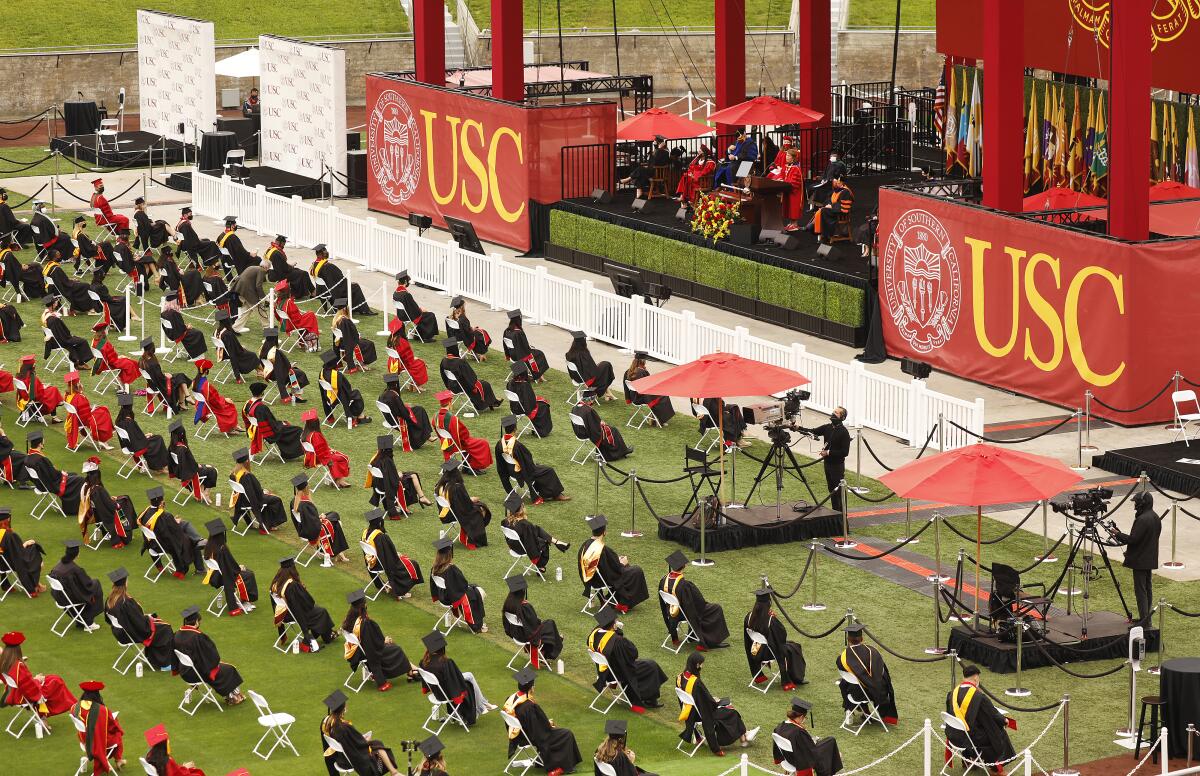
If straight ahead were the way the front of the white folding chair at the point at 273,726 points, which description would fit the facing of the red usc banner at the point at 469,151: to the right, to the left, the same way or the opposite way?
the opposite way

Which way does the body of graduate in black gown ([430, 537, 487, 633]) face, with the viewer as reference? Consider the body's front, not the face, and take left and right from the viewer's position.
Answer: facing away from the viewer and to the right of the viewer

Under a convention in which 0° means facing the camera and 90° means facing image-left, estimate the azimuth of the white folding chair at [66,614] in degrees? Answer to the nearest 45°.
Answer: approximately 225°

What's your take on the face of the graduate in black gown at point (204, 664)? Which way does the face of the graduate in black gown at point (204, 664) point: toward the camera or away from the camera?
away from the camera

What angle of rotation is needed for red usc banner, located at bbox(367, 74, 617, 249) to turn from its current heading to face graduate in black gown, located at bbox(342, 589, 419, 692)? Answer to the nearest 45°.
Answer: approximately 45° to its left

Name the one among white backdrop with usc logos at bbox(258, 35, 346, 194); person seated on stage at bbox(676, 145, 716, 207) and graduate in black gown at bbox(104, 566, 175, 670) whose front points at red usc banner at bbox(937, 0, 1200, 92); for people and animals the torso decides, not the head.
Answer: the graduate in black gown

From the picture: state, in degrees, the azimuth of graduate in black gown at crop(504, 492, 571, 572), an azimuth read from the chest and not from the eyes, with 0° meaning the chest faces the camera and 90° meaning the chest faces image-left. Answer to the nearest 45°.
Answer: approximately 270°

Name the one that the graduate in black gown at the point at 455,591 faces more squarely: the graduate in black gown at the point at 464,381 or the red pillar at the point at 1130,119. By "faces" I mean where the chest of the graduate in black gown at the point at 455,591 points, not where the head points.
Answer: the red pillar

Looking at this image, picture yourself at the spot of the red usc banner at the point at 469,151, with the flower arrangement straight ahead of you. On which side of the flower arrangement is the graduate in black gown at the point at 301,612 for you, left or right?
right
